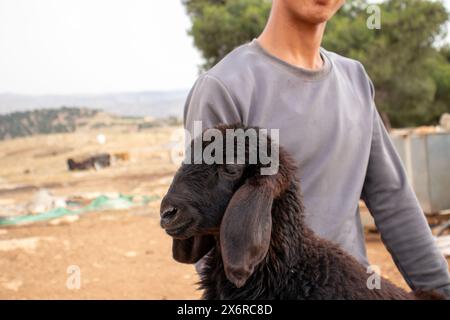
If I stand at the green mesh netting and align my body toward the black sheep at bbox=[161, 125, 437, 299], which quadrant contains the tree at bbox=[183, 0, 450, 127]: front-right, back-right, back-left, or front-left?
back-left

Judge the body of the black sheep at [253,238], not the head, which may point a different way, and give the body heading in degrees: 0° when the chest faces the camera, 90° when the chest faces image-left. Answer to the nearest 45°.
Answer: approximately 45°

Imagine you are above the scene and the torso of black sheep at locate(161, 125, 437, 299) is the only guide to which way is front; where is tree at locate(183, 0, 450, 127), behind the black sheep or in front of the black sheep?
behind

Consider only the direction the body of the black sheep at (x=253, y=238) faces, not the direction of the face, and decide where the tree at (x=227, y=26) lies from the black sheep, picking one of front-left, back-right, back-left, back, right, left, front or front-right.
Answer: back-right

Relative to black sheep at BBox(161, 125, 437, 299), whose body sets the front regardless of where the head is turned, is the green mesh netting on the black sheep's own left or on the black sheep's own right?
on the black sheep's own right
